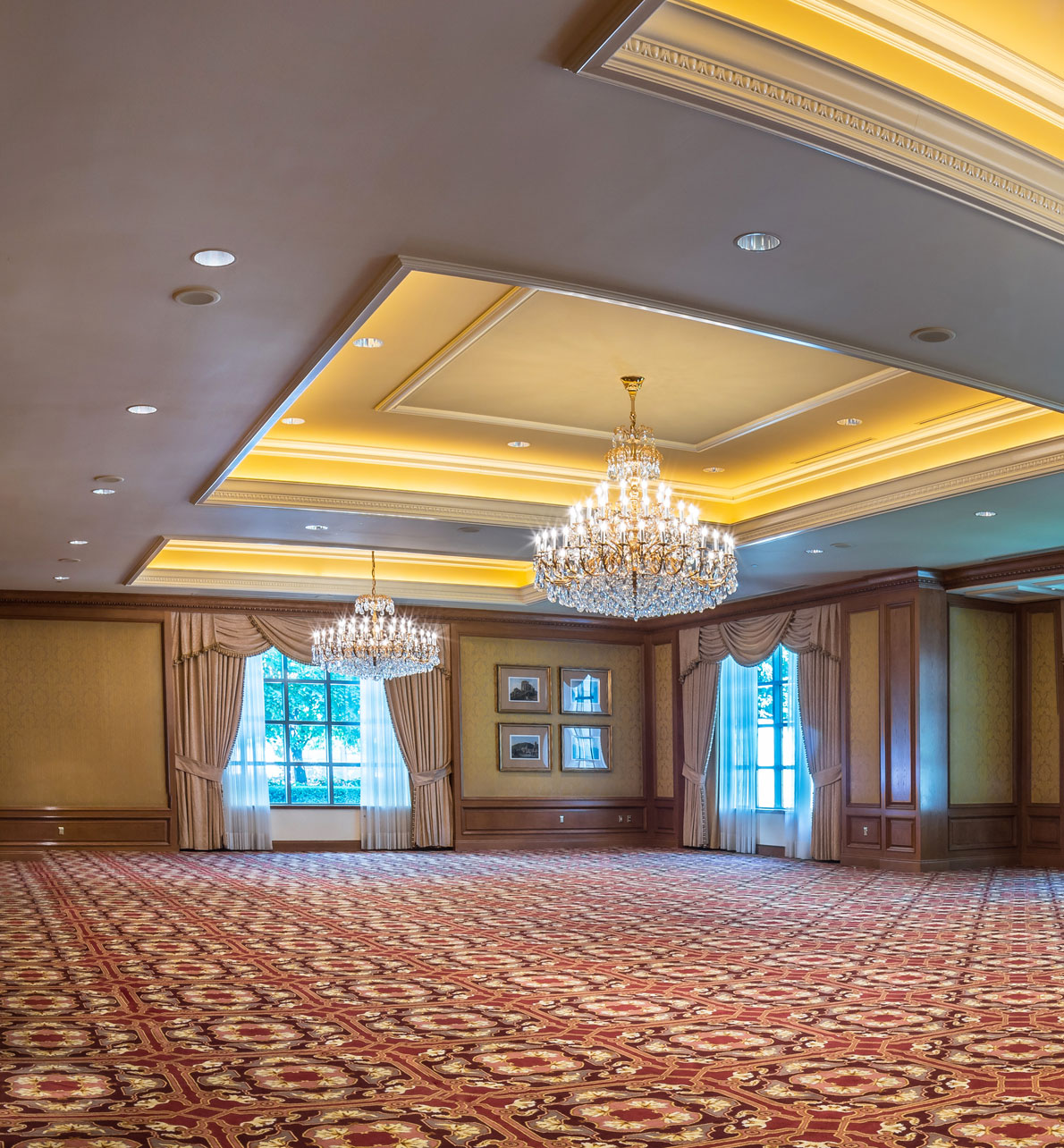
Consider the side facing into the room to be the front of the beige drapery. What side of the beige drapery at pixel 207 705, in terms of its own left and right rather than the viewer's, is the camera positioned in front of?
front

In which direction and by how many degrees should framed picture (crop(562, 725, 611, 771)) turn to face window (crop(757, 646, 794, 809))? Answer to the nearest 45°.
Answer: approximately 45° to its left

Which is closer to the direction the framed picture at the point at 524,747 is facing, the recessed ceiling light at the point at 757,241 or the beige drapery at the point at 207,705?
the recessed ceiling light

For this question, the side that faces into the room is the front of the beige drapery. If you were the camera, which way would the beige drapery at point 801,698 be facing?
facing the viewer and to the left of the viewer

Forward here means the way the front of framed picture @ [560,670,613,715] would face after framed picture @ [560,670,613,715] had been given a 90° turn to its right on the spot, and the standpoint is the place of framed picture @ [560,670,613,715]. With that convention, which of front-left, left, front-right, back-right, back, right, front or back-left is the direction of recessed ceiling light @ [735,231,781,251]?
left

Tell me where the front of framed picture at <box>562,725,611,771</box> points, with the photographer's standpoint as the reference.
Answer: facing the viewer

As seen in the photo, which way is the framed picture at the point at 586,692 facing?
toward the camera
